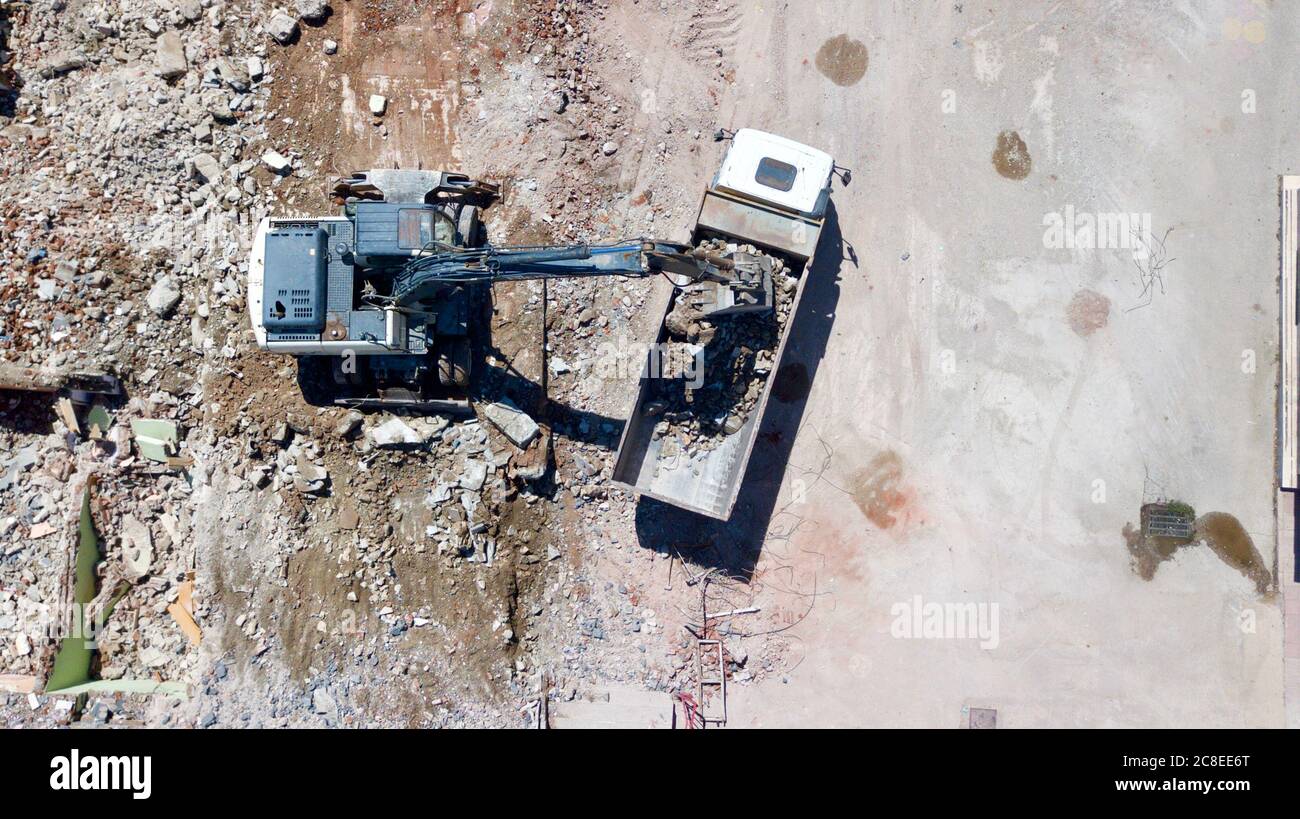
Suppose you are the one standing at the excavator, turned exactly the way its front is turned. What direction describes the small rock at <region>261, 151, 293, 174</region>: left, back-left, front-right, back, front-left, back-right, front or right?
back-left

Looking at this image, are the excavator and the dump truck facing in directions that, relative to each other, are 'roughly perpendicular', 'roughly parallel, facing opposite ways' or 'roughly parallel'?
roughly perpendicular

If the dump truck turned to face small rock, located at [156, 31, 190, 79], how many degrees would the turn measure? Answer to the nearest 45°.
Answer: approximately 90° to its left

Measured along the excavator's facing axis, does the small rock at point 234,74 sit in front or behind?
behind

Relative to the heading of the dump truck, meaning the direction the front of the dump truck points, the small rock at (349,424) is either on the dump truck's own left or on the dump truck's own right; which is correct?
on the dump truck's own left

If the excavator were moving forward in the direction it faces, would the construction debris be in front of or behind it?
behind

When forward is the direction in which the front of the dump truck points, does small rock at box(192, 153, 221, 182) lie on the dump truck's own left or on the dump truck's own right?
on the dump truck's own left

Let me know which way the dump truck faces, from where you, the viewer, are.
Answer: facing away from the viewer

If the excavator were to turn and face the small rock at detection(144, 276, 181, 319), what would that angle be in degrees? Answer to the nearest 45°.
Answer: approximately 135° to its left

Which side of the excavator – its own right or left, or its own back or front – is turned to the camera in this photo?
right

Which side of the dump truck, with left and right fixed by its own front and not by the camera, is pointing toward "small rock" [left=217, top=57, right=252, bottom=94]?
left
